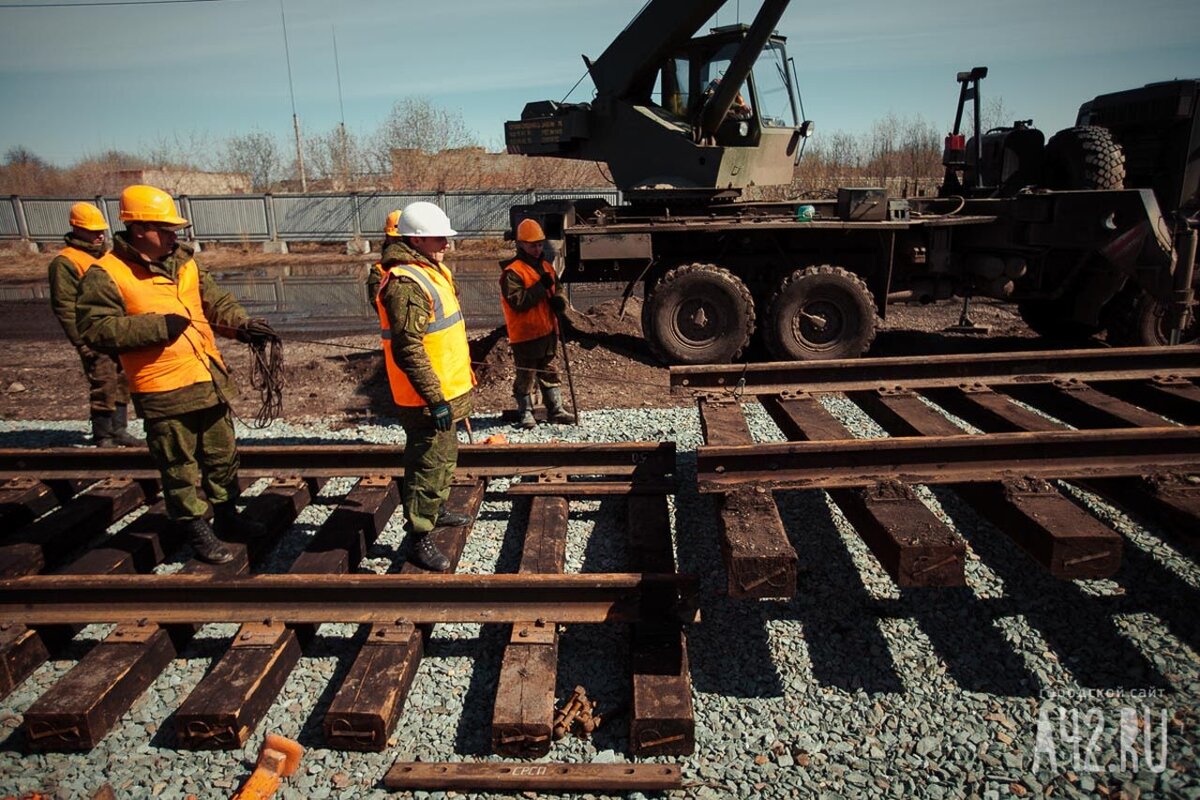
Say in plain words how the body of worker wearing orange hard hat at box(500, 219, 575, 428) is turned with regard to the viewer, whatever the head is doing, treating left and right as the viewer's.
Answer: facing the viewer and to the right of the viewer

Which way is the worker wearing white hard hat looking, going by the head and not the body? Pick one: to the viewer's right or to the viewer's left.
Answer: to the viewer's right

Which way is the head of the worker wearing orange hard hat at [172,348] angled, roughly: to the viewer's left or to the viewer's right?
to the viewer's right

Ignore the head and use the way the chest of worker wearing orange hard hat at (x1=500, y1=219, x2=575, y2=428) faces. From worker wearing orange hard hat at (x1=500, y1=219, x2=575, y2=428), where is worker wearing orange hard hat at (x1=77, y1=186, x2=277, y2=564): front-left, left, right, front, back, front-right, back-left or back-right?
right

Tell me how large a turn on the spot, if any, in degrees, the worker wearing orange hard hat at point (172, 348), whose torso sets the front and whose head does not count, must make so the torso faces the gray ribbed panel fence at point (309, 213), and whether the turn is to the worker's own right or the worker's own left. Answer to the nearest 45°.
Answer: approximately 135° to the worker's own left

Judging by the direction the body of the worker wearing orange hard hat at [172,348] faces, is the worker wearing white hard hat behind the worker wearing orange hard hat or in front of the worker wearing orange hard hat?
in front

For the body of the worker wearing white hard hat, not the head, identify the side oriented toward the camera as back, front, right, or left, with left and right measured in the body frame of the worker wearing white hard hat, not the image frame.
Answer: right
